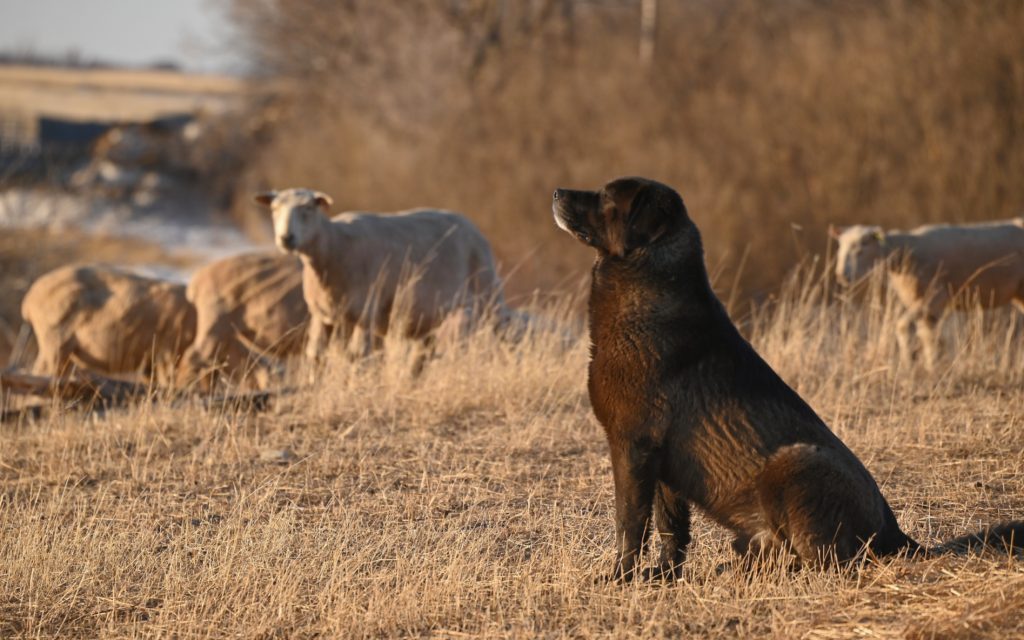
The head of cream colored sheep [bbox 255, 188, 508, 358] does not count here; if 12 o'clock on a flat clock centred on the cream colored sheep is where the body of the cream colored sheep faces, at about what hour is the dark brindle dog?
The dark brindle dog is roughly at 10 o'clock from the cream colored sheep.

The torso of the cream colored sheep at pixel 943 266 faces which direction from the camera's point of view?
to the viewer's left

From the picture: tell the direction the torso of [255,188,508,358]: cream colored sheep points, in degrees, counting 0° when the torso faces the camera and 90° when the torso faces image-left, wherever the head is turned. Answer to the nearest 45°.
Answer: approximately 45°

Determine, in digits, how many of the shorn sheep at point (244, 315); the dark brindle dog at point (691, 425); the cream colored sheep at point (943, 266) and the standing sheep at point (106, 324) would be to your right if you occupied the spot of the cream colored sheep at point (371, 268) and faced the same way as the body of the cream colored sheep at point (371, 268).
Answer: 2

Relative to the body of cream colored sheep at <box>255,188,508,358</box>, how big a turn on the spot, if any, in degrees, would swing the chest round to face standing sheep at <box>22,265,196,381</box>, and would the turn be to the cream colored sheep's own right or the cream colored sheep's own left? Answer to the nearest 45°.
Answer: approximately 90° to the cream colored sheep's own right

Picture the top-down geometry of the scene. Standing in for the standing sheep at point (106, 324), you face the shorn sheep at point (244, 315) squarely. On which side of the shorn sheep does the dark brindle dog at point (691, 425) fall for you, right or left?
right

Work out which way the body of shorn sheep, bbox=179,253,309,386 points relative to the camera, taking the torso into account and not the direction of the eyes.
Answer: to the viewer's right

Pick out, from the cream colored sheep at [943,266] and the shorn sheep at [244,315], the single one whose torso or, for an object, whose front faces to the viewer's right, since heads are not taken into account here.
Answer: the shorn sheep
